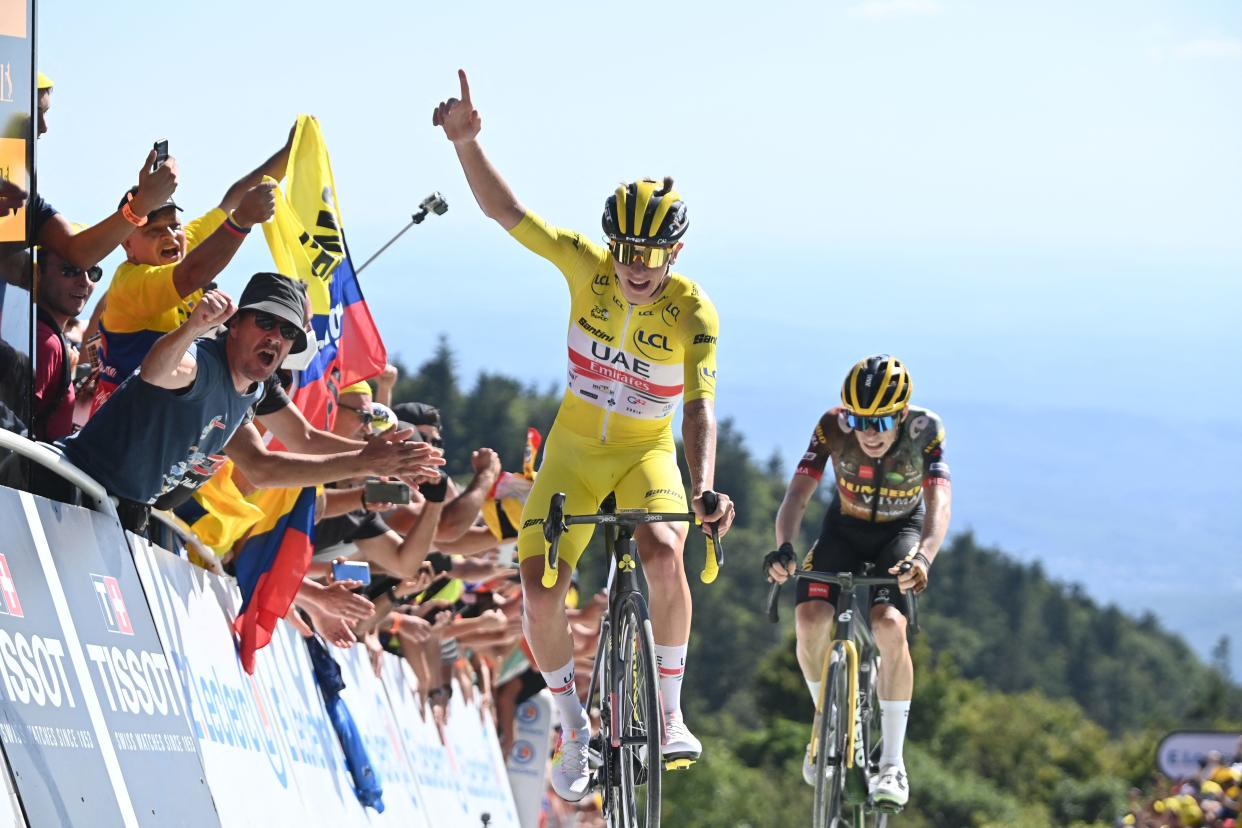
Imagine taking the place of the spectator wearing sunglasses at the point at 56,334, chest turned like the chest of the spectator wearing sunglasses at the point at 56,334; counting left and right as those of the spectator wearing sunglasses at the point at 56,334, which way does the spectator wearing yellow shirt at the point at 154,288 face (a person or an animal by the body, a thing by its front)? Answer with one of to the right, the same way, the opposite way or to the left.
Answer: the same way

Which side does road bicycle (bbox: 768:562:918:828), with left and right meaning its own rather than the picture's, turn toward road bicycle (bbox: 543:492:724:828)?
front

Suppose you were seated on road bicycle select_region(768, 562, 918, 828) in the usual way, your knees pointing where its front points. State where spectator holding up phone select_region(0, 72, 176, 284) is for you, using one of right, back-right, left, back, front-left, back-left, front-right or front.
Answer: front-right

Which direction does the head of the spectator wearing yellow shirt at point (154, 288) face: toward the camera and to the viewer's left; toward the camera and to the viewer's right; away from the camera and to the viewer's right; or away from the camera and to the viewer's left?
toward the camera and to the viewer's right

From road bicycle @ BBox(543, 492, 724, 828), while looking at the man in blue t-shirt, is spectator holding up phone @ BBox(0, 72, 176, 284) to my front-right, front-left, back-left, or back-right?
front-right

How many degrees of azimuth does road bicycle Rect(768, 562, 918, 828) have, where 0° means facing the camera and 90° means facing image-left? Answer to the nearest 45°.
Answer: approximately 0°

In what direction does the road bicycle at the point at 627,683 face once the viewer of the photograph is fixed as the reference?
facing the viewer

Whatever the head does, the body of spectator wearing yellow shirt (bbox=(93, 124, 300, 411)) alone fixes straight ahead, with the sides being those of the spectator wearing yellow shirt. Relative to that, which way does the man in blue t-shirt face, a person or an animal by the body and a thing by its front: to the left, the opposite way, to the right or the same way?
the same way

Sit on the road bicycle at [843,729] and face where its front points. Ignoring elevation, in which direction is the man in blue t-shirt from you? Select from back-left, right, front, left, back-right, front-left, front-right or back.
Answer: front-right

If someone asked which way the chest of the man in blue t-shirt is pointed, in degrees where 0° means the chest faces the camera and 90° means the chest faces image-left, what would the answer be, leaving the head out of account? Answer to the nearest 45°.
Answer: approximately 315°

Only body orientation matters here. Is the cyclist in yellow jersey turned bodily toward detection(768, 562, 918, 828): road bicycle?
no

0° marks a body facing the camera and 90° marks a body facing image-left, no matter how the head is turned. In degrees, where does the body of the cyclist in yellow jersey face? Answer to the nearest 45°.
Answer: approximately 0°

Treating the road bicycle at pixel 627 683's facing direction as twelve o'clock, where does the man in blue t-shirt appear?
The man in blue t-shirt is roughly at 2 o'clock from the road bicycle.

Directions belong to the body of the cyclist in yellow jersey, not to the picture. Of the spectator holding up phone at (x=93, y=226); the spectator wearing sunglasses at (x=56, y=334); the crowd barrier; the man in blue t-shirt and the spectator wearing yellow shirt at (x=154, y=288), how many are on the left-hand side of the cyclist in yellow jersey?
0

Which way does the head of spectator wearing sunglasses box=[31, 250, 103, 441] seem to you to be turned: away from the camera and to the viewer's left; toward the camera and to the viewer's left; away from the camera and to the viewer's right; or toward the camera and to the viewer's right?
toward the camera and to the viewer's right
